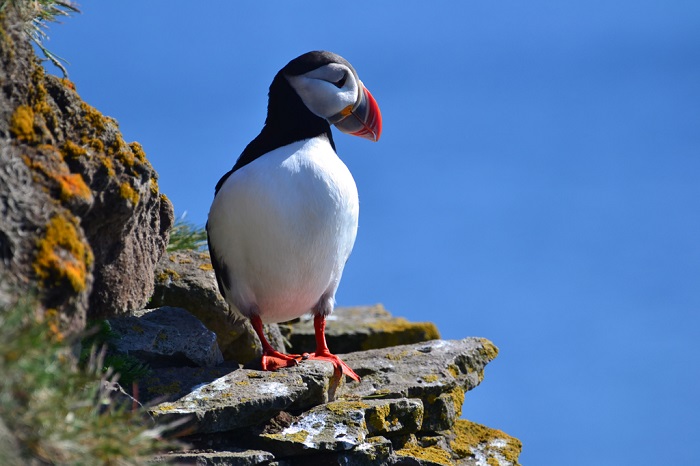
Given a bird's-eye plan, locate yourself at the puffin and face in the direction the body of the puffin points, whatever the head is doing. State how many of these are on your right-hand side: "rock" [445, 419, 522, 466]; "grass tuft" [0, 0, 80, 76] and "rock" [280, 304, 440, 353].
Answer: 1

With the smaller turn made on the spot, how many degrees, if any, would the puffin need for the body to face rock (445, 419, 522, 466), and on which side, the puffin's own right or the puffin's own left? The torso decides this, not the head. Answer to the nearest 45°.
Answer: approximately 90° to the puffin's own left

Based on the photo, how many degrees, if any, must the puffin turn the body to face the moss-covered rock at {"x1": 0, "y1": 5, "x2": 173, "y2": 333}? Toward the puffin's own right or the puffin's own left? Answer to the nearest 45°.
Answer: approximately 90° to the puffin's own right

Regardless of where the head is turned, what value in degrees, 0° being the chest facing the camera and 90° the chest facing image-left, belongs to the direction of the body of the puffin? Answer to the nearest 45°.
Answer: approximately 315°

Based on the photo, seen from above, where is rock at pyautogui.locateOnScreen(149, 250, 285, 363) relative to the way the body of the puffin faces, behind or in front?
behind

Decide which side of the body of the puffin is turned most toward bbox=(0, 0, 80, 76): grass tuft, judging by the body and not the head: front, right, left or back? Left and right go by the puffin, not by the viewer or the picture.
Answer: right
